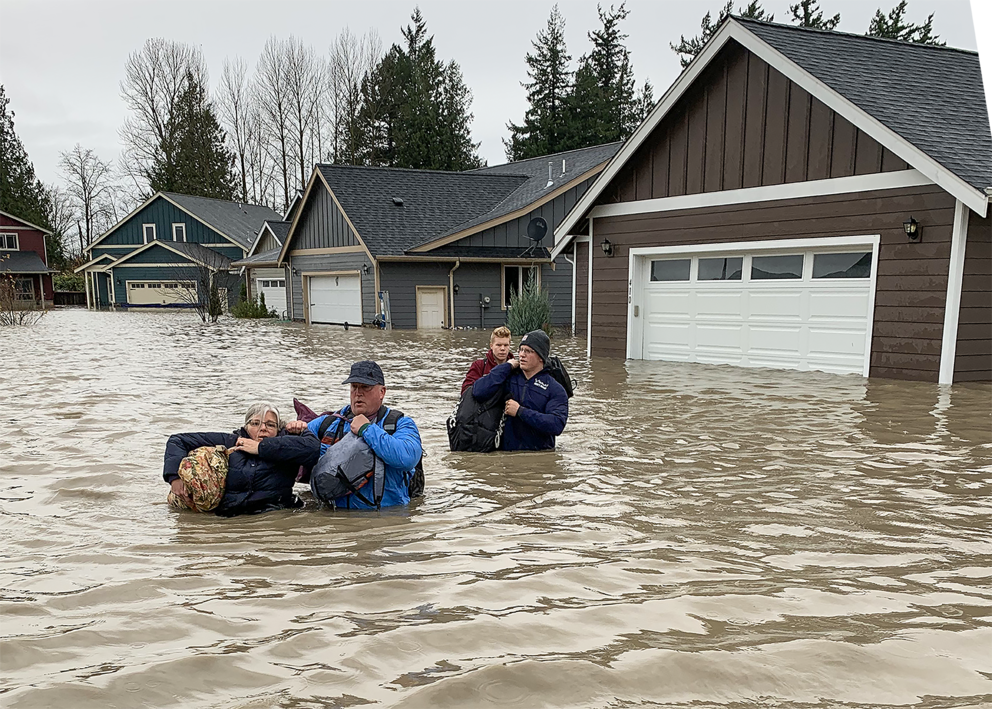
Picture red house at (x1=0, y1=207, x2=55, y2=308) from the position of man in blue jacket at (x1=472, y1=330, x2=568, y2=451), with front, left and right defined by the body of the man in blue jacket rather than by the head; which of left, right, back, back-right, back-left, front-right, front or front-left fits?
right

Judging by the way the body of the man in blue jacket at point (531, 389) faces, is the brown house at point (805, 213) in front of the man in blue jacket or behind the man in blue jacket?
behind

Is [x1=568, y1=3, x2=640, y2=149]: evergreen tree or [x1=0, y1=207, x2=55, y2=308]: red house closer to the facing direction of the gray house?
the red house

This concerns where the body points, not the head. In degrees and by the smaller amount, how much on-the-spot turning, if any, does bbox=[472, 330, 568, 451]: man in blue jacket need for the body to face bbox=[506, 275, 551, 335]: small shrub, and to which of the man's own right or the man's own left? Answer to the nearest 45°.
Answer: approximately 135° to the man's own right

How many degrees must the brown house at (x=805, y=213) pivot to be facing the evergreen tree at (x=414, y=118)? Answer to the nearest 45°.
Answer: approximately 90° to its right

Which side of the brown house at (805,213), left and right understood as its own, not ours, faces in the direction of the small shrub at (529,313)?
right

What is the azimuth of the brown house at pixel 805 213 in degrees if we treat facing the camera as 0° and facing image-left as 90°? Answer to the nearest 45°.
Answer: approximately 45°

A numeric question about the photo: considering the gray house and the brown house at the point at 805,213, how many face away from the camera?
0

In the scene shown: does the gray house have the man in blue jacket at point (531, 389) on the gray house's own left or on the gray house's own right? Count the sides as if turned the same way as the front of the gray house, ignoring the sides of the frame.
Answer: on the gray house's own left

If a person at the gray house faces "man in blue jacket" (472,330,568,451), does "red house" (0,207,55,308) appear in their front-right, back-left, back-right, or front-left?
back-right
